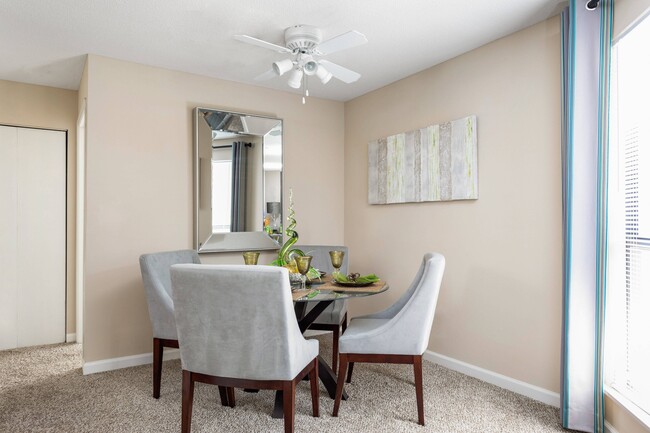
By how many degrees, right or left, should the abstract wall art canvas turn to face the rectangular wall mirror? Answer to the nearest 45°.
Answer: approximately 45° to its right

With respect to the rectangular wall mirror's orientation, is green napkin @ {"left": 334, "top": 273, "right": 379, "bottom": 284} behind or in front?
in front

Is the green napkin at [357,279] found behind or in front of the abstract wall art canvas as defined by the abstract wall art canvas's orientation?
in front

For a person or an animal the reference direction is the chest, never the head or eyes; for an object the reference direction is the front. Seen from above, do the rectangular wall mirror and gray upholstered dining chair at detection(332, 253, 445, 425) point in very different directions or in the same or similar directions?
very different directions

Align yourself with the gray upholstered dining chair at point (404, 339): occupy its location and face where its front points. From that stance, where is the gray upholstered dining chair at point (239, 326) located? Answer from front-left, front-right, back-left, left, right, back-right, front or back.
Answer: front-left

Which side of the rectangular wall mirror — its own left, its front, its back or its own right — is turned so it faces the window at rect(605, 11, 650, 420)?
front

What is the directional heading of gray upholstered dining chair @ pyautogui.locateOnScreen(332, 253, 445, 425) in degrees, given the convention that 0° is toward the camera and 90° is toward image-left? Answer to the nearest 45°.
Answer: approximately 90°

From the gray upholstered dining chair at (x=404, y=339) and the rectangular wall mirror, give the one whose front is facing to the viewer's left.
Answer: the gray upholstered dining chair

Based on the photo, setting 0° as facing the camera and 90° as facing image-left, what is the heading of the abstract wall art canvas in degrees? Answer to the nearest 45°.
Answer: approximately 45°

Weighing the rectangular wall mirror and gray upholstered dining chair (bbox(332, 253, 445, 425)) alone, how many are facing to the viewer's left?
1

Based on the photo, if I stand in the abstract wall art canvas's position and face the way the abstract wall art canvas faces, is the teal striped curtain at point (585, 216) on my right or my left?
on my left

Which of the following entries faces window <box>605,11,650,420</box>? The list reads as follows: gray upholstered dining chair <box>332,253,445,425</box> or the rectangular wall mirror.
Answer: the rectangular wall mirror

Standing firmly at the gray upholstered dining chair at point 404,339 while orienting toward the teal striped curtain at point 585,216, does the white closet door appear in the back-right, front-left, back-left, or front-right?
back-left
